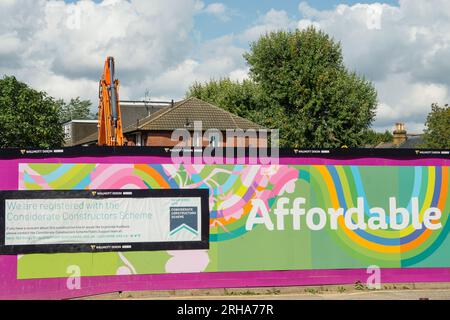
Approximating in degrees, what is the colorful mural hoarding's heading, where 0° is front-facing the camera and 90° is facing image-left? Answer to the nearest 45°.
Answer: approximately 0°
